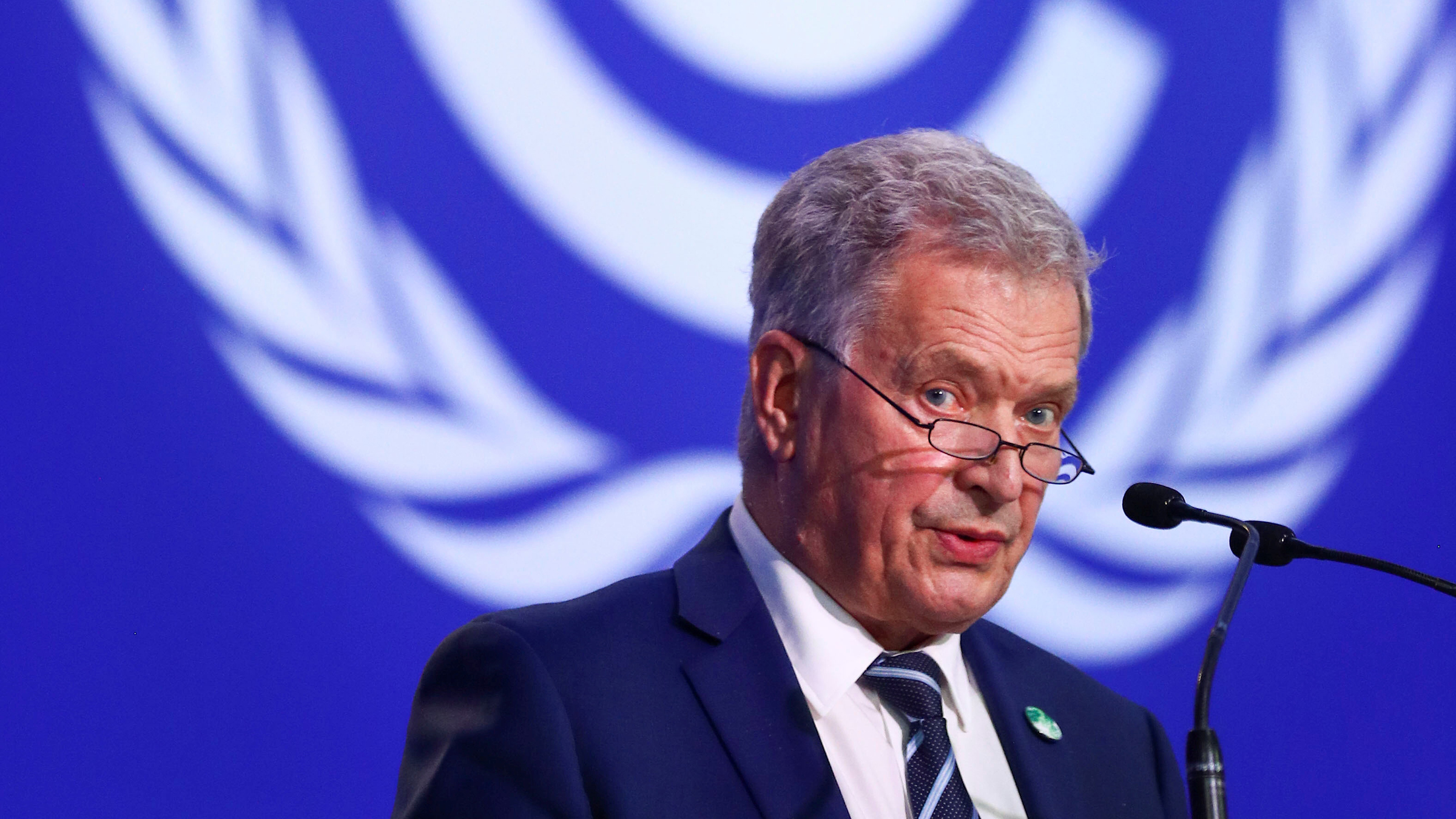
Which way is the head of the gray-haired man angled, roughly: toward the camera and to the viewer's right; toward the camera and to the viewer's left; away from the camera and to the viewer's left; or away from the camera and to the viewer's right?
toward the camera and to the viewer's right

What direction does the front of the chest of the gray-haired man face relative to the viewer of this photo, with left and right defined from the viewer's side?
facing the viewer and to the right of the viewer

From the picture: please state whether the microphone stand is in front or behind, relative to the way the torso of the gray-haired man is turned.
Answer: in front
